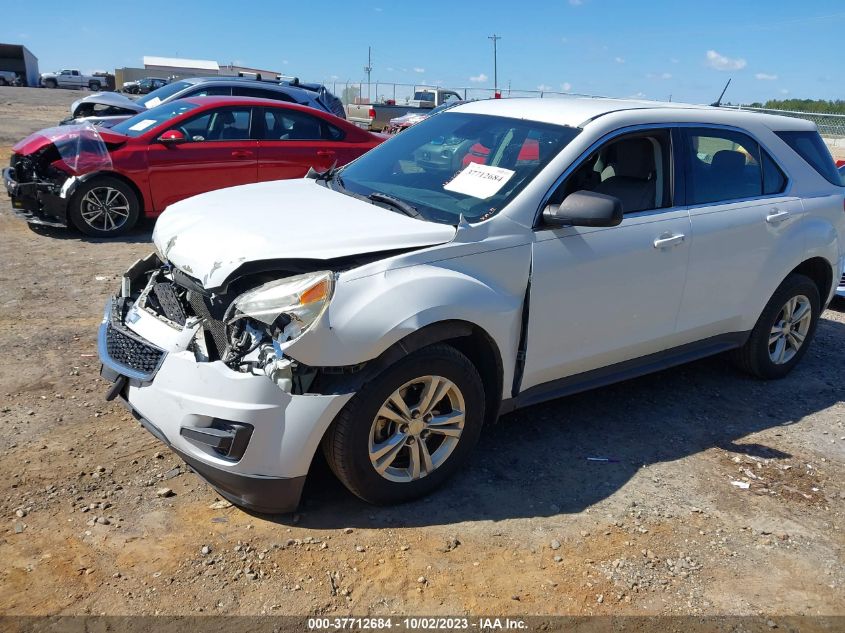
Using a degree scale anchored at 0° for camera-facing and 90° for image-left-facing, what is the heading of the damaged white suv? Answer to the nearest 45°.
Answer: approximately 45°

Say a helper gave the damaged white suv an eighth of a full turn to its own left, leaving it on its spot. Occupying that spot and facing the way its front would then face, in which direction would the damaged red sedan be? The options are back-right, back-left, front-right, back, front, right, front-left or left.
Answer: back-right
